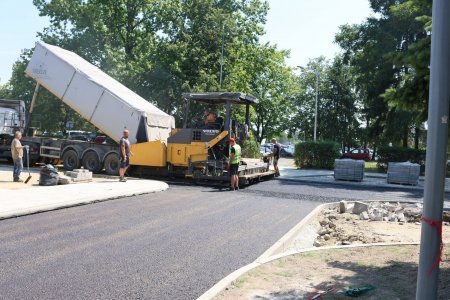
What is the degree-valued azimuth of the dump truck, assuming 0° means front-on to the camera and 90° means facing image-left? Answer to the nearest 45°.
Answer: approximately 90°

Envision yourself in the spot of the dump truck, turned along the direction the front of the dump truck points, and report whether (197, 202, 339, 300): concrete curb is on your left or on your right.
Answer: on your left

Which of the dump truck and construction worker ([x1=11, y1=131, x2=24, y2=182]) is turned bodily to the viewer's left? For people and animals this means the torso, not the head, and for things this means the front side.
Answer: the dump truck

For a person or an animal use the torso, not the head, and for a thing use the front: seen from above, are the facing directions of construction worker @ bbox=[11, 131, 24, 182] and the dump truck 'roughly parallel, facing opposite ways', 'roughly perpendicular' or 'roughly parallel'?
roughly parallel, facing opposite ways

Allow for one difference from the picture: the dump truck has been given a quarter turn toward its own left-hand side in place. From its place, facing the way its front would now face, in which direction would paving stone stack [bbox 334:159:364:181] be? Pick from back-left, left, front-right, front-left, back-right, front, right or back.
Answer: left

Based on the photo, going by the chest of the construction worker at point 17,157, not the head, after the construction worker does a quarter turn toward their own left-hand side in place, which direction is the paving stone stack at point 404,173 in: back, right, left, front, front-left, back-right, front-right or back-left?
right

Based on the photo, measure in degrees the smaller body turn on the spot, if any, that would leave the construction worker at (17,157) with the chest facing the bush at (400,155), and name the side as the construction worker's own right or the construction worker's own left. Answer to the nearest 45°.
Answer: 0° — they already face it

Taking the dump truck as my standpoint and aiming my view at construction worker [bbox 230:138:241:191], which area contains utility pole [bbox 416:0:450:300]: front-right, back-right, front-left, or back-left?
front-right

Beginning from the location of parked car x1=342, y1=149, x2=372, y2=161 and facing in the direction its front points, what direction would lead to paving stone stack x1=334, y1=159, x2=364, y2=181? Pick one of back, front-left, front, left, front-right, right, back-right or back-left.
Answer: left

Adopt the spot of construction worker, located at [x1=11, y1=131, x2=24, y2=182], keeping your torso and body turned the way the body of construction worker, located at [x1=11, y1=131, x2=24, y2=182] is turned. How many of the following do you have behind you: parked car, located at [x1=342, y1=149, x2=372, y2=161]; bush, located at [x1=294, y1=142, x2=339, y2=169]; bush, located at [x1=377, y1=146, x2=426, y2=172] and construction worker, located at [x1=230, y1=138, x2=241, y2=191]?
0

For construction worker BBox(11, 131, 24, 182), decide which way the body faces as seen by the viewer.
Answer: to the viewer's right
